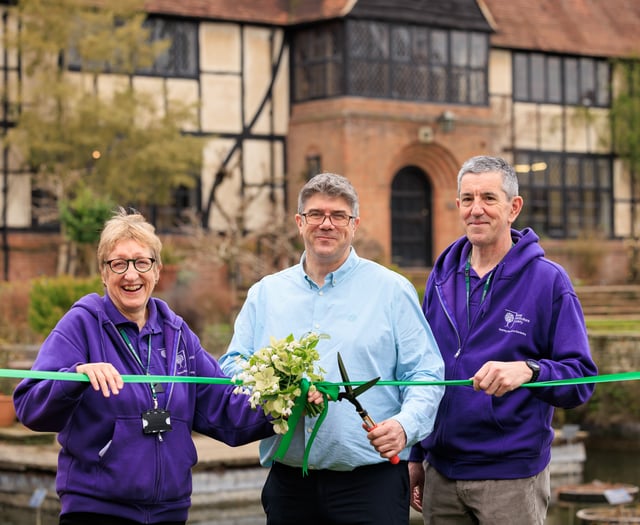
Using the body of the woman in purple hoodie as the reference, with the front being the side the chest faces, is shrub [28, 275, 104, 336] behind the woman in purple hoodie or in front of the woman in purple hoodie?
behind

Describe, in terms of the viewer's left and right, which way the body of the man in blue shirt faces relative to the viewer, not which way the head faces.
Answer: facing the viewer

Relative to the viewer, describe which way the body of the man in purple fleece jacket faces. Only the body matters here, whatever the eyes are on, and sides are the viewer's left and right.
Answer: facing the viewer and to the left of the viewer

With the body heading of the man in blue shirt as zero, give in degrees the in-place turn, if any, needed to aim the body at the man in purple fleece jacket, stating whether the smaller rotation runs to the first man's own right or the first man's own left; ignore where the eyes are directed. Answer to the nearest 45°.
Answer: approximately 90° to the first man's own left

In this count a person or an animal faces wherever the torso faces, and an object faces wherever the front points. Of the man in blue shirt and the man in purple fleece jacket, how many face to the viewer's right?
0

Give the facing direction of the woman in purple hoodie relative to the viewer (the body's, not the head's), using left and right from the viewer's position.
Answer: facing the viewer and to the right of the viewer

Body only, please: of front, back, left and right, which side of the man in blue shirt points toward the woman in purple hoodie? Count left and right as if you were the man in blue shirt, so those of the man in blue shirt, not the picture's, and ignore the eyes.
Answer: right

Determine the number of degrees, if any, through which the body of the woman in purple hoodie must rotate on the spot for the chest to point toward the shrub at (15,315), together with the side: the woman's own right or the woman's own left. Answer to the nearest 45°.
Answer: approximately 135° to the woman's own left

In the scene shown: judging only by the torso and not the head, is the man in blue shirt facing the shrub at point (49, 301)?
no

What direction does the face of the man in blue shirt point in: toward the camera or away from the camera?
toward the camera

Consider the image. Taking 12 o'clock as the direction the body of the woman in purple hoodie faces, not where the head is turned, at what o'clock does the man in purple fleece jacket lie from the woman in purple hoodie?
The man in purple fleece jacket is roughly at 10 o'clock from the woman in purple hoodie.

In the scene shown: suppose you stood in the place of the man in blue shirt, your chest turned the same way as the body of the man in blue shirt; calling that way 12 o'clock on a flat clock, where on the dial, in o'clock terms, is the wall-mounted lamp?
The wall-mounted lamp is roughly at 6 o'clock from the man in blue shirt.

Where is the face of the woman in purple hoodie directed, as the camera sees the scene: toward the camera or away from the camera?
toward the camera

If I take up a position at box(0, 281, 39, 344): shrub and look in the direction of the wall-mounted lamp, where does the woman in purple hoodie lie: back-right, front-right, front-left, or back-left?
back-right
